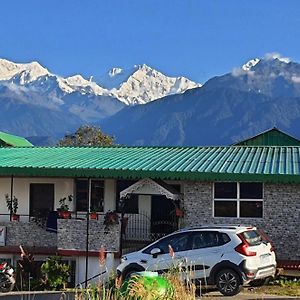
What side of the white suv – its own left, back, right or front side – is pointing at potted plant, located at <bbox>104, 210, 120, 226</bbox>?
front

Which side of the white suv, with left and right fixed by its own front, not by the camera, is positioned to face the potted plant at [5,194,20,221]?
front

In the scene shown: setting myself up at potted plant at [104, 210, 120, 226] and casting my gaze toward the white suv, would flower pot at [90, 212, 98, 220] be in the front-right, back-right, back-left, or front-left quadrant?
back-right

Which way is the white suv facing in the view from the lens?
facing away from the viewer and to the left of the viewer

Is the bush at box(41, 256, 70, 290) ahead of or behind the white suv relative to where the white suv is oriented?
ahead
